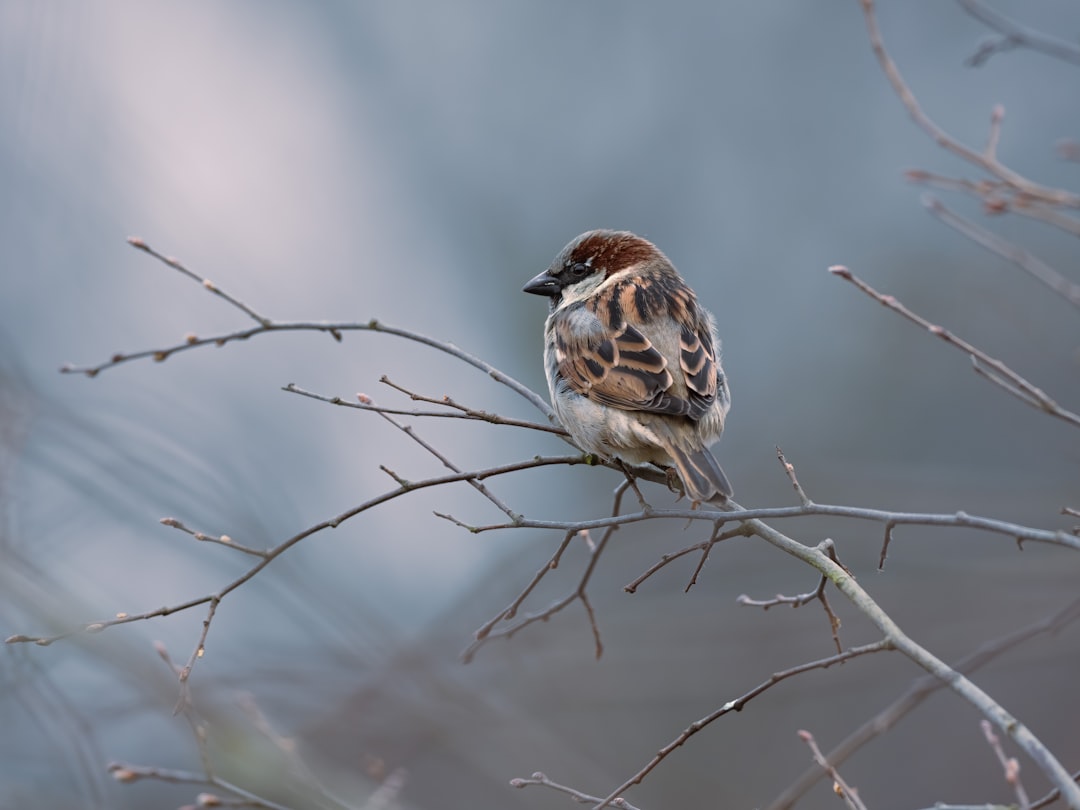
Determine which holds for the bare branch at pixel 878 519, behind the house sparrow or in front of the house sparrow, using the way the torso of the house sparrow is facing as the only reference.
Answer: behind

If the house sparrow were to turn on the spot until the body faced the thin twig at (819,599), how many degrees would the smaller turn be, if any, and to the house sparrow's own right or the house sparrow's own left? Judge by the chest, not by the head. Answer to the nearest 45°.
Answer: approximately 135° to the house sparrow's own right

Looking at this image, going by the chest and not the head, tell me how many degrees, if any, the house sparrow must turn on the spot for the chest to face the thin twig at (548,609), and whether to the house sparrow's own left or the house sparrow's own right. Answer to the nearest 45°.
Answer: approximately 135° to the house sparrow's own left

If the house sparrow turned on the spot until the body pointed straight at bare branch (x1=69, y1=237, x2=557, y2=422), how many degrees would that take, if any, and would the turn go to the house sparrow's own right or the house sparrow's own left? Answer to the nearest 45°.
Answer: approximately 90° to the house sparrow's own left

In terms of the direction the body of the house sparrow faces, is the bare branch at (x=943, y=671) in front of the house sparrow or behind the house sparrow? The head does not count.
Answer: behind

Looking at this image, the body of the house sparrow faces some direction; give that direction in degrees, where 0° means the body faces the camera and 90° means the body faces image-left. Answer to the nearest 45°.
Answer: approximately 135°
